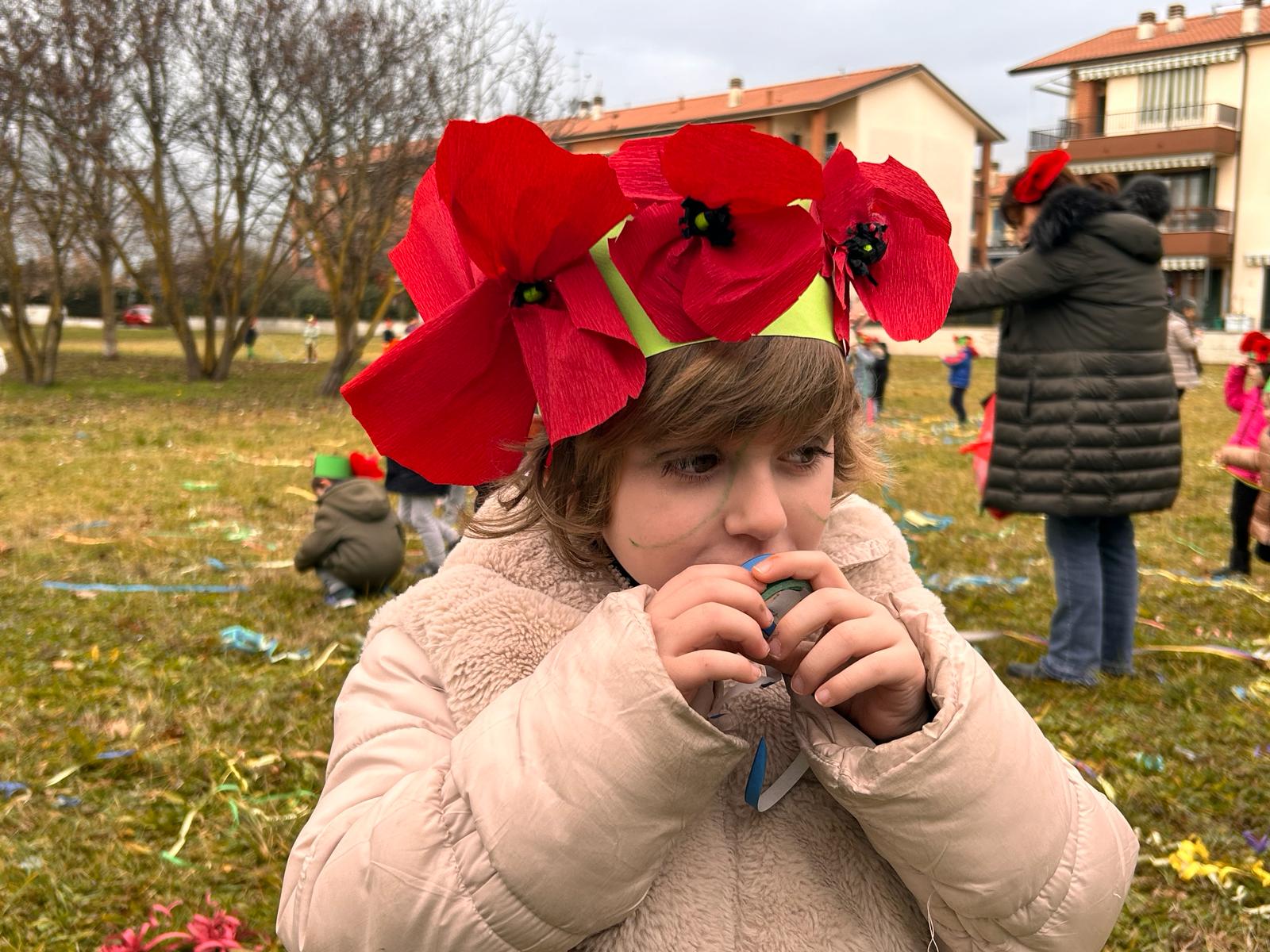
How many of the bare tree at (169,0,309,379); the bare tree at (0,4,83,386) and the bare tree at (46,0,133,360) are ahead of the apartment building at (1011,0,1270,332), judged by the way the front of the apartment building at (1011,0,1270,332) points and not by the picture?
3

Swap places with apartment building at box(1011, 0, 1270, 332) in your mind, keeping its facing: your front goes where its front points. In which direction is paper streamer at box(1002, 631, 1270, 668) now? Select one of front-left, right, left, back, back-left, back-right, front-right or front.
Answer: front-left

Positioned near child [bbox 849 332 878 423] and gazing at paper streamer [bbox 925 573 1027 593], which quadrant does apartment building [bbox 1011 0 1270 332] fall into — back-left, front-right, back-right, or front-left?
back-left

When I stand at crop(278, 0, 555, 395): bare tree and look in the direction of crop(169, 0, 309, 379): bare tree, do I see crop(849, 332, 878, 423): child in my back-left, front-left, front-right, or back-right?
back-left

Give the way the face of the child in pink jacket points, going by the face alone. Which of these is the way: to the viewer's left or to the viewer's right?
to the viewer's left
